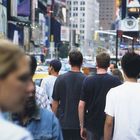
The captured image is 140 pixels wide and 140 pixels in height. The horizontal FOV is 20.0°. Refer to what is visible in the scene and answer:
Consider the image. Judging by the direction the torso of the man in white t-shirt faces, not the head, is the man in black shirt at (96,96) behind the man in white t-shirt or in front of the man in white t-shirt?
in front

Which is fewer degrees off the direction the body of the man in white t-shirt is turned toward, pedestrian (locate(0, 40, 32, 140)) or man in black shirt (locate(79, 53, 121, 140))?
the man in black shirt

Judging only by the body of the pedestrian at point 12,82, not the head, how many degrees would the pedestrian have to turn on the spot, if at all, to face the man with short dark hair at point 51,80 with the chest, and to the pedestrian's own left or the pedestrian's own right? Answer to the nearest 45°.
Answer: approximately 90° to the pedestrian's own left

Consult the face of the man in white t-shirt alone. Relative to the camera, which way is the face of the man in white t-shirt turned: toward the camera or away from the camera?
away from the camera

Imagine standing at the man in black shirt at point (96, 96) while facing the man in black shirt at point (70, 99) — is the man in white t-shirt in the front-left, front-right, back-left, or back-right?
back-left

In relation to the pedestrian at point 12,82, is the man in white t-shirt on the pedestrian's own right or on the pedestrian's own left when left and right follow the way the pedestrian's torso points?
on the pedestrian's own left

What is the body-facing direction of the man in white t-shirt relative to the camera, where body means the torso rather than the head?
away from the camera

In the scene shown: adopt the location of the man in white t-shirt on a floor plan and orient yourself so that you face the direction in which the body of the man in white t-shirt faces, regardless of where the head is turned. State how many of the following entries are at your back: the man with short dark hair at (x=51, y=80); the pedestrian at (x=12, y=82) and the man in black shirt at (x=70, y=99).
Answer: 1
